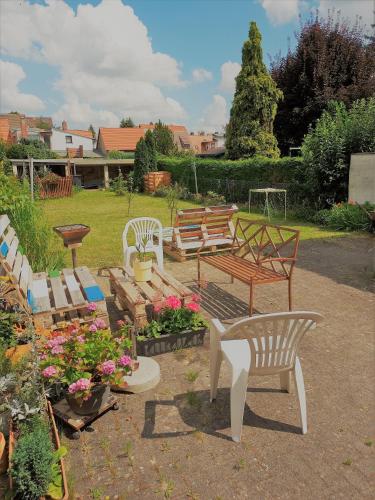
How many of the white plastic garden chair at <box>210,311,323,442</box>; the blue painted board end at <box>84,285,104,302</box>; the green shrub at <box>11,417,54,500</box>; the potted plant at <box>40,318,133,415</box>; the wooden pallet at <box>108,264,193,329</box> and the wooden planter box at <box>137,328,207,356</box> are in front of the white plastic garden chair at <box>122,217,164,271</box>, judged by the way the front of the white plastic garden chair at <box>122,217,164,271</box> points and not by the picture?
6

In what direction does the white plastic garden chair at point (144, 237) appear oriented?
toward the camera

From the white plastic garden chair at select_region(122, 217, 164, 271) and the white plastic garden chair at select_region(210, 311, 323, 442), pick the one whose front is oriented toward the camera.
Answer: the white plastic garden chair at select_region(122, 217, 164, 271)

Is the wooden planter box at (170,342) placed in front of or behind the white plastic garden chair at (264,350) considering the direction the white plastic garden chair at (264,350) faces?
in front

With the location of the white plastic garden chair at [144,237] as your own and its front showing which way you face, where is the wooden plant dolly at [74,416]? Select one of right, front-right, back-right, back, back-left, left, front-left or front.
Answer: front

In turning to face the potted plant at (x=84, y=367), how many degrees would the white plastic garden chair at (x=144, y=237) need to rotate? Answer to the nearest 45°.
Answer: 0° — it already faces it

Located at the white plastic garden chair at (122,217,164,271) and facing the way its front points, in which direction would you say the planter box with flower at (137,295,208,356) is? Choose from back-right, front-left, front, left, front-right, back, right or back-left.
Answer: front

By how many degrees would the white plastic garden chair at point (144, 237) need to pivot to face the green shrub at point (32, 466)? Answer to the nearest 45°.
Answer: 0° — it already faces it

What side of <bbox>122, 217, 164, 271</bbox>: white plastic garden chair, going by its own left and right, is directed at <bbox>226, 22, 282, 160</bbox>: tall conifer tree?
back

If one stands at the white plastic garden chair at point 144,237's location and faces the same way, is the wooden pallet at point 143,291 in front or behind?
in front

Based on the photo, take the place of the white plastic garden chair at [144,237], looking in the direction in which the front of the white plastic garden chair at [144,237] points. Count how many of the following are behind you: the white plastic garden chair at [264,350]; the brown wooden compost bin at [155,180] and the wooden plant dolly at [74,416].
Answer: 1

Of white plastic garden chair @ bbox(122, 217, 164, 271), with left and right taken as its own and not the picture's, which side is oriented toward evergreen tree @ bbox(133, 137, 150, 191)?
back

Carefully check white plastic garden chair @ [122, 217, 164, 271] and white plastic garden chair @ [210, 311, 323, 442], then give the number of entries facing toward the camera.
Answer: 1

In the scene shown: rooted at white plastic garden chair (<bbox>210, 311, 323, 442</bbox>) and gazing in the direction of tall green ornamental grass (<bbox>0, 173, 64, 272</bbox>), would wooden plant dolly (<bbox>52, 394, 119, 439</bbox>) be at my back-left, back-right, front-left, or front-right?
front-left
